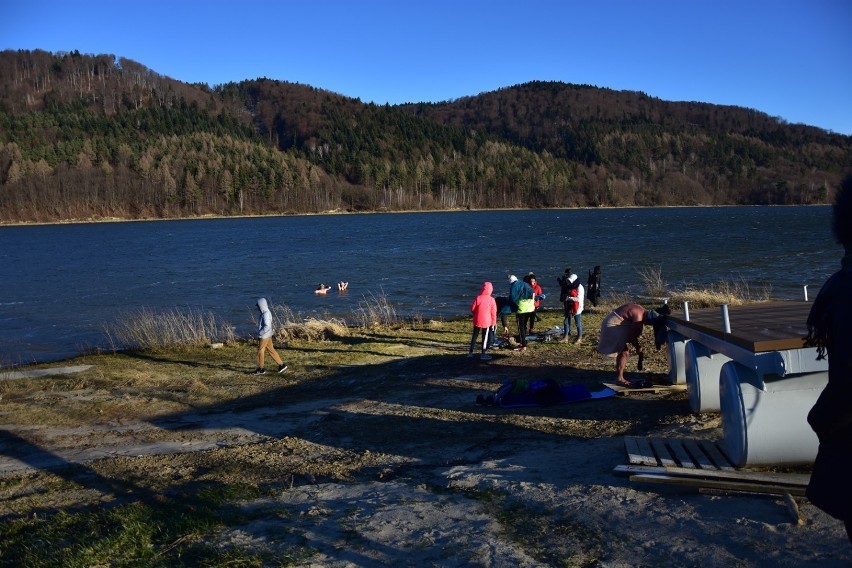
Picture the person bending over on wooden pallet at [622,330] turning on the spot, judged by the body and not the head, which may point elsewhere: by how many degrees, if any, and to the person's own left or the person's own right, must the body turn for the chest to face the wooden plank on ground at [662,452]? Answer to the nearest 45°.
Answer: approximately 90° to the person's own right

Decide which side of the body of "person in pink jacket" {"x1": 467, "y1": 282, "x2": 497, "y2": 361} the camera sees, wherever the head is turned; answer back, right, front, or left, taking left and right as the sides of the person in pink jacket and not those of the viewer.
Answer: back

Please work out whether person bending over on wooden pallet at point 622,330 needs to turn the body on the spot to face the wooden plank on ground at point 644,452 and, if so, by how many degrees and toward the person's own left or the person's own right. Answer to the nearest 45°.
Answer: approximately 90° to the person's own right

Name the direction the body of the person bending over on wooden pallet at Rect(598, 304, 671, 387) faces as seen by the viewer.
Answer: to the viewer's right

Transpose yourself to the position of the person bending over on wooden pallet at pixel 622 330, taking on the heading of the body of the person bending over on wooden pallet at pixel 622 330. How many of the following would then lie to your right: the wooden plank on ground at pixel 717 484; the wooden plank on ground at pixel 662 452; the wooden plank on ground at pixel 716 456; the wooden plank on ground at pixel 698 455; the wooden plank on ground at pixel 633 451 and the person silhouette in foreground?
6

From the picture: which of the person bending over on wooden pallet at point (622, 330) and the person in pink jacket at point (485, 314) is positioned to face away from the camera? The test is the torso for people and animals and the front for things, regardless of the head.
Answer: the person in pink jacket

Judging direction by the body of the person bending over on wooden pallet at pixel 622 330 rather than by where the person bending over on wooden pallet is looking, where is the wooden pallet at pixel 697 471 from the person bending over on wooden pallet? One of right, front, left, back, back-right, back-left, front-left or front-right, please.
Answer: right
